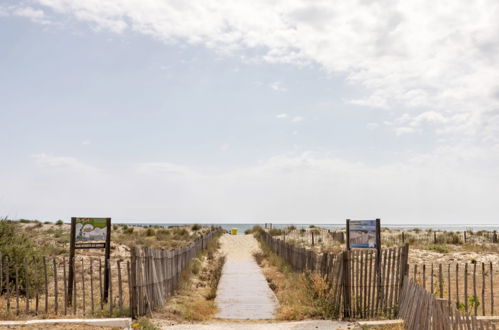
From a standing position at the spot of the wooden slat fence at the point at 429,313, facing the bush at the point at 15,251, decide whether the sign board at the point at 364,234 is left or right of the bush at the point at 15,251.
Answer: right

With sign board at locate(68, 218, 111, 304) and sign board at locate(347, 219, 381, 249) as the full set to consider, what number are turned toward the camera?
2

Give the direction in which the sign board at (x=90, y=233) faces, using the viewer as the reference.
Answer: facing the viewer

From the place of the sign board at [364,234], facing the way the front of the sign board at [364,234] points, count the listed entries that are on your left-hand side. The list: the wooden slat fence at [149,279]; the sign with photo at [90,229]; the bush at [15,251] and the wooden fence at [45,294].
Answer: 0

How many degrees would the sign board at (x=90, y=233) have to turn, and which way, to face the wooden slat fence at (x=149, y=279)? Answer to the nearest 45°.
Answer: approximately 45° to its left

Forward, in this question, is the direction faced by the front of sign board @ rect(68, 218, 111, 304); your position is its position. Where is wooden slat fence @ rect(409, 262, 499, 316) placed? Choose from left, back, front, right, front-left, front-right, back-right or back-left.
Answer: left

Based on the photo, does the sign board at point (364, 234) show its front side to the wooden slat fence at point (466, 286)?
no

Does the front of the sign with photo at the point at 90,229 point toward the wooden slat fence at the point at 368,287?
no

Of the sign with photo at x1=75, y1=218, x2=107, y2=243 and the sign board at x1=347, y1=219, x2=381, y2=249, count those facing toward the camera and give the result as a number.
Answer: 2

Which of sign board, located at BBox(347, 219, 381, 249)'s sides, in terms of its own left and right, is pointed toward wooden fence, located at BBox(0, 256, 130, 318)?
right

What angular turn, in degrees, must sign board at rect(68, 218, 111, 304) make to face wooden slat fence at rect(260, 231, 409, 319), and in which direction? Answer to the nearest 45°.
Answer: approximately 45° to its left

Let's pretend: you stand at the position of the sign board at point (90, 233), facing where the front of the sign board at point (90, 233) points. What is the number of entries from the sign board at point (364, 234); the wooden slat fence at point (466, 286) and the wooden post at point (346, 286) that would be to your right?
0

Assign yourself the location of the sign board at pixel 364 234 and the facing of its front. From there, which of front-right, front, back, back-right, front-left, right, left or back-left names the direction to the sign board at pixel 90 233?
right
